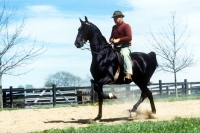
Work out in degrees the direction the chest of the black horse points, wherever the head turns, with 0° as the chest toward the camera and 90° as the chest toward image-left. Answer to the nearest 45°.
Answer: approximately 90°

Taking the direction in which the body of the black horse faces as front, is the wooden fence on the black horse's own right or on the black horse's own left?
on the black horse's own right

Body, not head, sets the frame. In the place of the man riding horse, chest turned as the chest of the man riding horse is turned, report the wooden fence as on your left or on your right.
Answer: on your right

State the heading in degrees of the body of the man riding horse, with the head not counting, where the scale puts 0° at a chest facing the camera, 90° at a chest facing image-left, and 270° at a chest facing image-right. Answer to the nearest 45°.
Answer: approximately 45°
